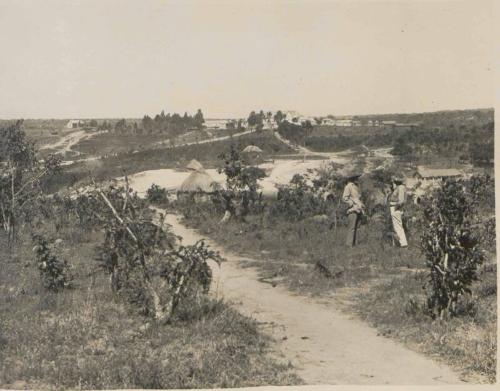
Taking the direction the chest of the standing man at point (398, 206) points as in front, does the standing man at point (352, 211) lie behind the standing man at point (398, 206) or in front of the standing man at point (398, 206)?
in front

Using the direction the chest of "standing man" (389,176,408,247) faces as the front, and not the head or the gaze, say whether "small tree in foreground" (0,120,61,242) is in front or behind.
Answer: in front

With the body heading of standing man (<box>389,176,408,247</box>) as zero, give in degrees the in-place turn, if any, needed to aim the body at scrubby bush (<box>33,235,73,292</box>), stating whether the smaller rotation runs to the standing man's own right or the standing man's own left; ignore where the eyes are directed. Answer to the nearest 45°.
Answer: approximately 45° to the standing man's own left

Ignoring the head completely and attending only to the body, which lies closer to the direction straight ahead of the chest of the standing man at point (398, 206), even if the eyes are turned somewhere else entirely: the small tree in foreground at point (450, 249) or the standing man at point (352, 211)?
the standing man

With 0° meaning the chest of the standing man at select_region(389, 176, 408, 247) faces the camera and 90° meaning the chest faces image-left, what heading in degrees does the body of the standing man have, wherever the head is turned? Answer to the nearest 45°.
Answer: approximately 90°

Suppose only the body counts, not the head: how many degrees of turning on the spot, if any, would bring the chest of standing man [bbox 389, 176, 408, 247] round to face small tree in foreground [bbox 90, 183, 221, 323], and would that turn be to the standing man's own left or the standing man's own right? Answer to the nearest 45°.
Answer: approximately 45° to the standing man's own left

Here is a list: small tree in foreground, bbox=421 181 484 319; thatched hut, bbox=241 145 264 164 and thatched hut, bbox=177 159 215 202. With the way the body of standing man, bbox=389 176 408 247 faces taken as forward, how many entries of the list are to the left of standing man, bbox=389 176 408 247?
1

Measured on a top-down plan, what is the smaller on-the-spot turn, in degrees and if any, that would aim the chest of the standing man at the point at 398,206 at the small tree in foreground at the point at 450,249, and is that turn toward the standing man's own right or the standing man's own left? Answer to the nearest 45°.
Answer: approximately 90° to the standing man's own left

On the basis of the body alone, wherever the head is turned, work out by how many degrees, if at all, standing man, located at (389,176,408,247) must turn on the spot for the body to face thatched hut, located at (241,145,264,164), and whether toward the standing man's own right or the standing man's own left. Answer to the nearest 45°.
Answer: approximately 90° to the standing man's own right

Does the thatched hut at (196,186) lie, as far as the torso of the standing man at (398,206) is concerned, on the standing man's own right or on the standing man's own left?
on the standing man's own right
